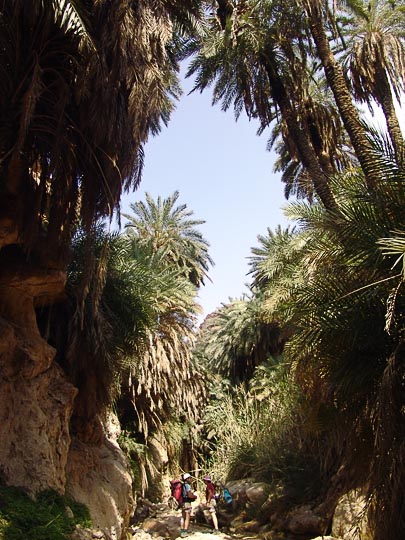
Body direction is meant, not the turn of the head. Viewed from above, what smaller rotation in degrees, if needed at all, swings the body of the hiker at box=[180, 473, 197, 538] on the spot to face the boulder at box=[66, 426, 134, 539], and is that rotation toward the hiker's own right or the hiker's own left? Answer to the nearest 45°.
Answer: approximately 135° to the hiker's own right

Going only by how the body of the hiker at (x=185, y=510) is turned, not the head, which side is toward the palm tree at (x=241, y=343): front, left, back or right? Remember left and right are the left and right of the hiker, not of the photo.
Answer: left

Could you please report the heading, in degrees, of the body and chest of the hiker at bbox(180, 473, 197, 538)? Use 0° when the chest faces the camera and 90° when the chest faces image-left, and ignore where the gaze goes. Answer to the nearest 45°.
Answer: approximately 270°
